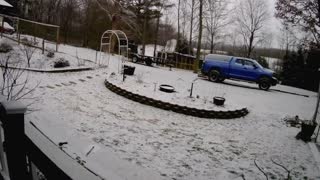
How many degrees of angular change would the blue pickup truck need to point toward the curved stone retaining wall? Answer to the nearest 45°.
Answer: approximately 90° to its right

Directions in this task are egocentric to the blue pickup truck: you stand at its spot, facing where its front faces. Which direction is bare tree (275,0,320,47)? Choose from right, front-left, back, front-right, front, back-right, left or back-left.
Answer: front-left

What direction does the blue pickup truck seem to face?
to the viewer's right

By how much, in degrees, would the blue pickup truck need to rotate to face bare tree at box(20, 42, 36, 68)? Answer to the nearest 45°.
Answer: approximately 135° to its right

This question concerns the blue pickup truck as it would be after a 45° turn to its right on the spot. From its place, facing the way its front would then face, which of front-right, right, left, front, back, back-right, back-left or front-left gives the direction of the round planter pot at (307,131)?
front-right

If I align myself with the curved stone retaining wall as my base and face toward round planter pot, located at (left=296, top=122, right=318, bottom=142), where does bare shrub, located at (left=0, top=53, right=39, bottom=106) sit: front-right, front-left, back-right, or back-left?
back-right

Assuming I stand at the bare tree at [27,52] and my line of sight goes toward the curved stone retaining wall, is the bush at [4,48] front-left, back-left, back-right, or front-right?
back-right

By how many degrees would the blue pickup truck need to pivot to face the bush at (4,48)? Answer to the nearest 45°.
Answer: approximately 135° to its right
